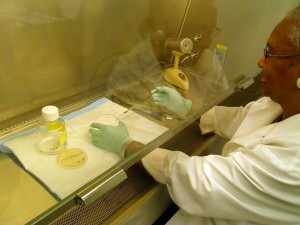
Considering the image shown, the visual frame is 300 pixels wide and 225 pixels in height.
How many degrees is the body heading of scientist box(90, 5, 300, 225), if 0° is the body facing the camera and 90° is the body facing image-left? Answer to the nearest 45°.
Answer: approximately 90°

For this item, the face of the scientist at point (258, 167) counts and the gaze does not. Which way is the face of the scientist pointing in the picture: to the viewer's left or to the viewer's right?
to the viewer's left

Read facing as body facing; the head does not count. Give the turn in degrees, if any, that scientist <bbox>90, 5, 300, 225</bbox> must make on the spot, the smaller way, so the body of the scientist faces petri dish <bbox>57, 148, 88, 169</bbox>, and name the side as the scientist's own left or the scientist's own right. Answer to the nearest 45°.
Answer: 0° — they already face it

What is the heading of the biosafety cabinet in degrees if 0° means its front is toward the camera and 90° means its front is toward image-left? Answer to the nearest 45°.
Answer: approximately 315°

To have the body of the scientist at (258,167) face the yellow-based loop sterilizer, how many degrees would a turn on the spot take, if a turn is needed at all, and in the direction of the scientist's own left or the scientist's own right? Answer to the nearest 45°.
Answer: approximately 45° to the scientist's own right
